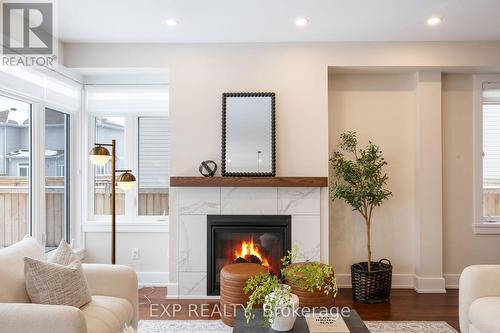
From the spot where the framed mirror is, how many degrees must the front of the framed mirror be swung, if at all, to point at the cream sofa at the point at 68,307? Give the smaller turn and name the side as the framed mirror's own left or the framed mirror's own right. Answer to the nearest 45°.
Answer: approximately 45° to the framed mirror's own right

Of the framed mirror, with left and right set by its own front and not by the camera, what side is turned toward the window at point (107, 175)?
right

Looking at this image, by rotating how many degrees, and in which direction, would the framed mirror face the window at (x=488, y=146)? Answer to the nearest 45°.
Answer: approximately 90° to its left

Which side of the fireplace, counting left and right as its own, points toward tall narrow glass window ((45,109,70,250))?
right

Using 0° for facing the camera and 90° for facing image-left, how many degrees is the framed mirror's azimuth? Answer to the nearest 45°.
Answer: approximately 0°

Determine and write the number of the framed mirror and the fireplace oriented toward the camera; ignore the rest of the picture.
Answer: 2

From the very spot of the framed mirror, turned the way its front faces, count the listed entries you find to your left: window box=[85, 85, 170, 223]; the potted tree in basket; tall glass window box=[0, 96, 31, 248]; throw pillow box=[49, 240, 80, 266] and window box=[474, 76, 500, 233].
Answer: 2

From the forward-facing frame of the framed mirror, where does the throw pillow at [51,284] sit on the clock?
The throw pillow is roughly at 1 o'clock from the framed mirror.

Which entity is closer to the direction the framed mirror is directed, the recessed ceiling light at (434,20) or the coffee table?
the coffee table

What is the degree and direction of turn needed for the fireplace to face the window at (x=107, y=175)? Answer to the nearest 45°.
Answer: approximately 90° to its right

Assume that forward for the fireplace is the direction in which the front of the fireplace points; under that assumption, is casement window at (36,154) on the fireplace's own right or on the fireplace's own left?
on the fireplace's own right

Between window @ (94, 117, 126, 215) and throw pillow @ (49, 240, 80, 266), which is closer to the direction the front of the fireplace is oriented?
the throw pillow

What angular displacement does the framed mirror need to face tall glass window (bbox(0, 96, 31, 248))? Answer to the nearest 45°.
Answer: approximately 90° to its right
